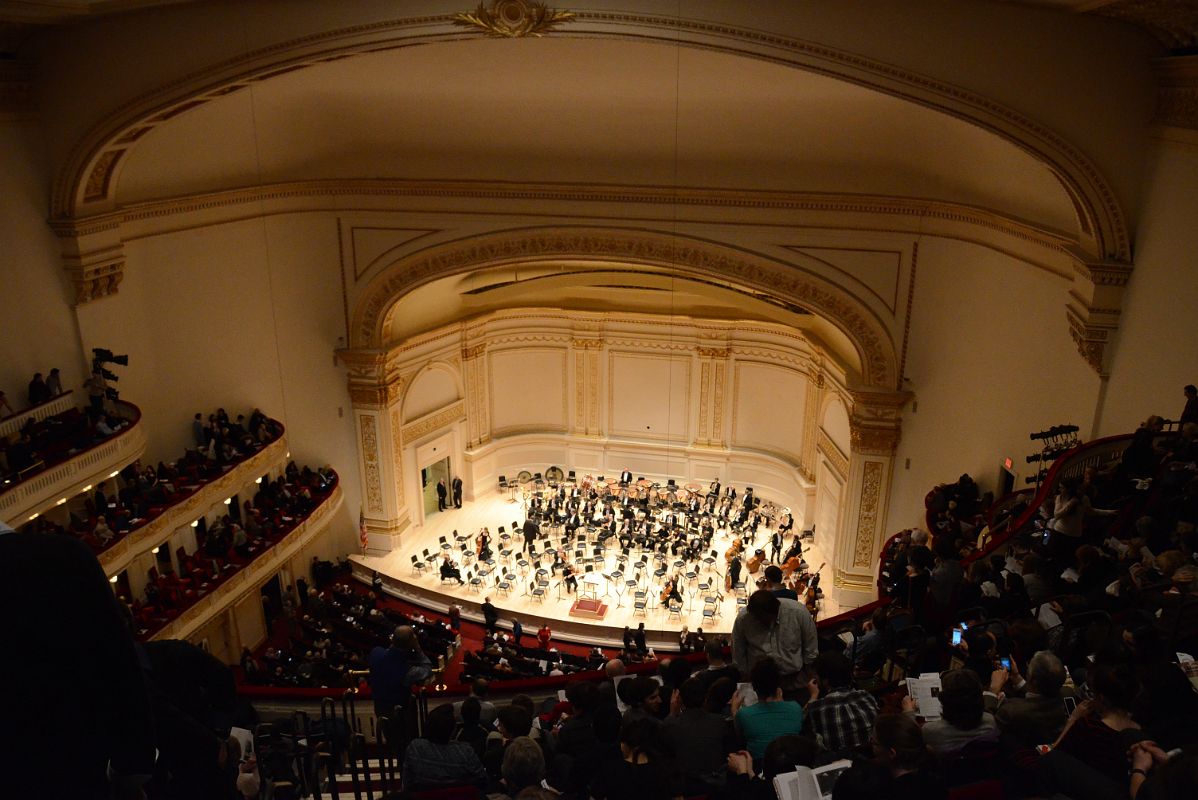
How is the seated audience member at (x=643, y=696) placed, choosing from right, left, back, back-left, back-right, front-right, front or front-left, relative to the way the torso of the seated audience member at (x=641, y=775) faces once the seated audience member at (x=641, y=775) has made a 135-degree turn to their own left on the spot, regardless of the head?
back-right

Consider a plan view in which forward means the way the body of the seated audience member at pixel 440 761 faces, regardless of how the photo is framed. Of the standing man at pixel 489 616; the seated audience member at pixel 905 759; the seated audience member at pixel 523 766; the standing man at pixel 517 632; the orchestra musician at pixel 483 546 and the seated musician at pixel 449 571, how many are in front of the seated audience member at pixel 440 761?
4

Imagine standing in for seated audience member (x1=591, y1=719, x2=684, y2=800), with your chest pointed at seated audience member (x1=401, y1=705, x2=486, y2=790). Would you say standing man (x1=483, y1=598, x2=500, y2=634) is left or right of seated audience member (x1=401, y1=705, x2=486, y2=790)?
right

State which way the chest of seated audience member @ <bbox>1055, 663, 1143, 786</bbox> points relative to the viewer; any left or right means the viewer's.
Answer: facing away from the viewer and to the left of the viewer

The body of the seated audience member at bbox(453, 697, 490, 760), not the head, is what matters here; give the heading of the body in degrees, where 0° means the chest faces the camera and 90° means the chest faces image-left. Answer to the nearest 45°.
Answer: approximately 180°

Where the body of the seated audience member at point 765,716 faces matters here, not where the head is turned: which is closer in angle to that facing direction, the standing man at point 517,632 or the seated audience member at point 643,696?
the standing man

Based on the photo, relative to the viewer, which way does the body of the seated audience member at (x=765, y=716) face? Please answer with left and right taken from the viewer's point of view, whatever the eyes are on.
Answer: facing away from the viewer

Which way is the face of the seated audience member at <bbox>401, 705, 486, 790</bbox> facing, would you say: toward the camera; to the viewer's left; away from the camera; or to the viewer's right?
away from the camera

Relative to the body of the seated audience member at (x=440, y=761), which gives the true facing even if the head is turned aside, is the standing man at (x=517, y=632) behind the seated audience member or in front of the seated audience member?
in front

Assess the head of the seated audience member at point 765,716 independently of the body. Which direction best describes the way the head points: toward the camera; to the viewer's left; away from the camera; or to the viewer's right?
away from the camera

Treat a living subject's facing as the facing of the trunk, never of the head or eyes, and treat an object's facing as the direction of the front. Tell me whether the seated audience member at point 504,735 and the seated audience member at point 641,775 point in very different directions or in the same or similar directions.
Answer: same or similar directions

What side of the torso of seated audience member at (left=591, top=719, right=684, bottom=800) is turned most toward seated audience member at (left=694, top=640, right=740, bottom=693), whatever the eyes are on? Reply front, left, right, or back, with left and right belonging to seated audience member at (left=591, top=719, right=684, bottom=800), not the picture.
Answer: front

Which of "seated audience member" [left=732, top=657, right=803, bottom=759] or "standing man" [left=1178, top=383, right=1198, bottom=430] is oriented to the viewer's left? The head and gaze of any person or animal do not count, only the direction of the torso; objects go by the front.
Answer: the standing man

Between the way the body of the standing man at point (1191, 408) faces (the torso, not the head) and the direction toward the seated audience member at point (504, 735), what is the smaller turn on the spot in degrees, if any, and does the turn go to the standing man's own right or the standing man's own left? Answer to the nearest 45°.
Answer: approximately 45° to the standing man's own left

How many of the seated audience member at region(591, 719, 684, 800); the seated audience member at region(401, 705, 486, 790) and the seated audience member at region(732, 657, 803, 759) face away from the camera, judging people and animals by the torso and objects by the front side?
3

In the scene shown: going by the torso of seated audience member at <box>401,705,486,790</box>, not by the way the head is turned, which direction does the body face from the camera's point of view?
away from the camera

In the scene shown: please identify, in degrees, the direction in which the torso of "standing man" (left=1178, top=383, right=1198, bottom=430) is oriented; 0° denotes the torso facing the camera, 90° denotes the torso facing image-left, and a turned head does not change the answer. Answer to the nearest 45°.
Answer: approximately 90°
